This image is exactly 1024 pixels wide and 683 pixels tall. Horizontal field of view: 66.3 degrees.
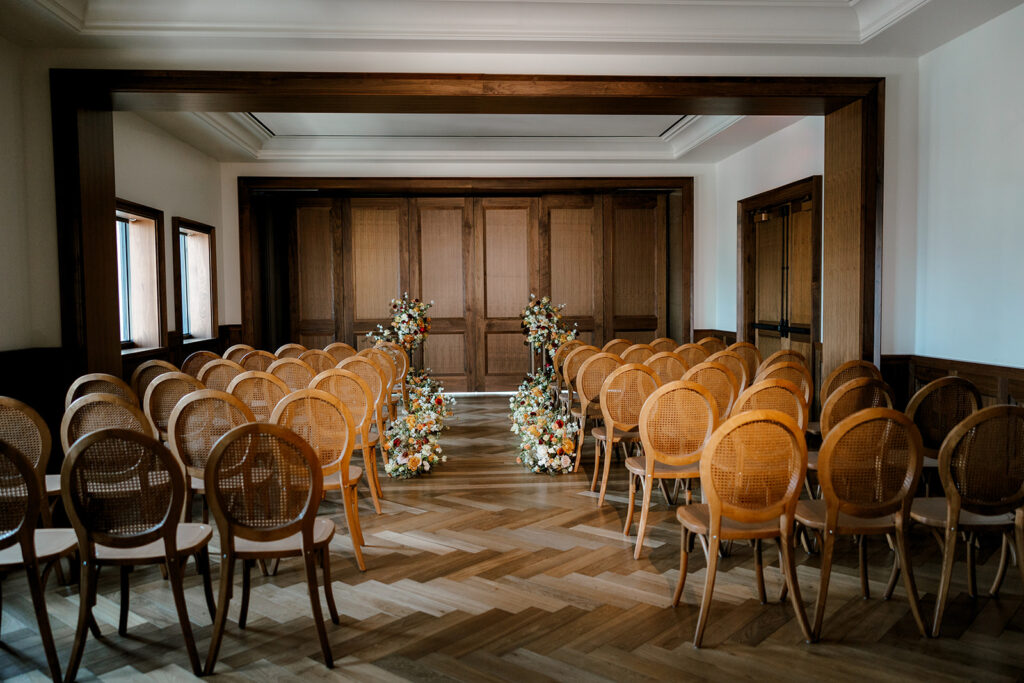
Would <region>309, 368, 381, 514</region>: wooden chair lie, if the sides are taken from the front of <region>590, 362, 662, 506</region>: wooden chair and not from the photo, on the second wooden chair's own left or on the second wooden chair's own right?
on the second wooden chair's own left

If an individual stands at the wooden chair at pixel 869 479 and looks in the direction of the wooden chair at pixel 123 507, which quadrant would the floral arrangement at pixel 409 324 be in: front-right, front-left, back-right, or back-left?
front-right

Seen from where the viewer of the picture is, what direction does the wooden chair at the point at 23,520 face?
facing away from the viewer and to the right of the viewer

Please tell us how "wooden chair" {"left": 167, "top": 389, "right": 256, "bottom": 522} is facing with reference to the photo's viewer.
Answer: facing away from the viewer and to the right of the viewer

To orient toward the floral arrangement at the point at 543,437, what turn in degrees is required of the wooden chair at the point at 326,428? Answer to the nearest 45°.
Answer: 0° — it already faces it

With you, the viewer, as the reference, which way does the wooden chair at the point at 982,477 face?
facing away from the viewer and to the left of the viewer

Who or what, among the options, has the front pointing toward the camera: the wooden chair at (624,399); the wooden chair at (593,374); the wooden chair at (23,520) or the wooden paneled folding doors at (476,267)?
the wooden paneled folding doors

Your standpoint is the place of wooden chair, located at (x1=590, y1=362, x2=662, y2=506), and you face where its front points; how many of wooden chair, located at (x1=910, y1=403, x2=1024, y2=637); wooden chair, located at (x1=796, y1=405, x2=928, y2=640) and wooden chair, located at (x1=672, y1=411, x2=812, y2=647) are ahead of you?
0

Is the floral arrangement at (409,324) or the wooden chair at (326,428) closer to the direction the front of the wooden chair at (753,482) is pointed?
the floral arrangement

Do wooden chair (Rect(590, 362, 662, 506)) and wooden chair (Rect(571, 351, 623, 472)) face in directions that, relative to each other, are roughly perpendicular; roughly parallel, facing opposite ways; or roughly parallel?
roughly parallel

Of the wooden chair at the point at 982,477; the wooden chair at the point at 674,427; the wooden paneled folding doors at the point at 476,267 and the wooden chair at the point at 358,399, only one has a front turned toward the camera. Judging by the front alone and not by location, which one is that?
the wooden paneled folding doors

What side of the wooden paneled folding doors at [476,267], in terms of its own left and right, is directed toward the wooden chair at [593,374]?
front

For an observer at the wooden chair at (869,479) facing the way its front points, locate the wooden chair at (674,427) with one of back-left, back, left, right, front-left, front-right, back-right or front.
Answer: front

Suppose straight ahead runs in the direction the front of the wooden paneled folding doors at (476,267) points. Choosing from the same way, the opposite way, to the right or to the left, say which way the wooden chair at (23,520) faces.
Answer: the opposite way

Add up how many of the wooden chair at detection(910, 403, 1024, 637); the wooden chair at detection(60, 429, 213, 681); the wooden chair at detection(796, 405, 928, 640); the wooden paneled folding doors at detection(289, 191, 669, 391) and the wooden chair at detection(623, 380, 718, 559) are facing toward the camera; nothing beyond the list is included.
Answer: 1

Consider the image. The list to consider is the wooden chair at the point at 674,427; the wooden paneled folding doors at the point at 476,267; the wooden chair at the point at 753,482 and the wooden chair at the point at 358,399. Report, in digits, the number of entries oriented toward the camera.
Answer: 1

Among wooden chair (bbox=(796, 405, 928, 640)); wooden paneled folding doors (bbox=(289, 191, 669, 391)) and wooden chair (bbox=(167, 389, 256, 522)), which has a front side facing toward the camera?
the wooden paneled folding doors

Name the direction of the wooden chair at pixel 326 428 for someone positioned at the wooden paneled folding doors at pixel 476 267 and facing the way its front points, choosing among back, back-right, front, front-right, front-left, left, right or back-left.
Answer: front

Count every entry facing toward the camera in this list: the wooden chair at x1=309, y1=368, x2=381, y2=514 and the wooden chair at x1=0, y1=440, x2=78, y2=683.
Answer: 0

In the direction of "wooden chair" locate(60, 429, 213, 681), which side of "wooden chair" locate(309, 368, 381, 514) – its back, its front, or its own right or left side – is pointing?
back
